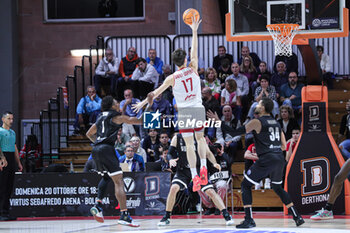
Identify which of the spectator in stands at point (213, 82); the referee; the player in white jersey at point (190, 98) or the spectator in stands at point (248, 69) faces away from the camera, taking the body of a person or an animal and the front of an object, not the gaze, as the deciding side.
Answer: the player in white jersey

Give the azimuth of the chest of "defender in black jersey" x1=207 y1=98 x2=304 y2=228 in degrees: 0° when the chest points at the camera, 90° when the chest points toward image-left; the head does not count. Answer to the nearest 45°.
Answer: approximately 135°

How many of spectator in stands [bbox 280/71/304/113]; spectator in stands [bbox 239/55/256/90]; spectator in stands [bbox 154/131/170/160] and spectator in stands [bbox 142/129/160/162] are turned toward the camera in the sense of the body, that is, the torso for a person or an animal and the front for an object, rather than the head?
4

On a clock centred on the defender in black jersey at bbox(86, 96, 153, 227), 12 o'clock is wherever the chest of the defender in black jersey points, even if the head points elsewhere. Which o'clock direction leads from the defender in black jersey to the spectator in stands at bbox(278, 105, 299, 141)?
The spectator in stands is roughly at 12 o'clock from the defender in black jersey.

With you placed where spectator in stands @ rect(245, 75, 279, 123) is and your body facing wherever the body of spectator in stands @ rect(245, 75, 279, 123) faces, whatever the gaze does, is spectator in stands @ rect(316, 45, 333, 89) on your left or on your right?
on your left

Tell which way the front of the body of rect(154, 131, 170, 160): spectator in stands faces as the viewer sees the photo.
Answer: toward the camera

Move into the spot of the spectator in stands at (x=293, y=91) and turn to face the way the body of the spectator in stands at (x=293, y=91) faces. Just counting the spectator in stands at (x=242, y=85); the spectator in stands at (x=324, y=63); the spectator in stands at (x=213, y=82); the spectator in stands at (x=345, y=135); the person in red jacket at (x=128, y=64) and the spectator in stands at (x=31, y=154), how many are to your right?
4

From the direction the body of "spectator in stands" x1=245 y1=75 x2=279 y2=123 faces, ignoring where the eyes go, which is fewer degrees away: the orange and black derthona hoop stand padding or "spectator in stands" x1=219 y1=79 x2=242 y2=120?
the orange and black derthona hoop stand padding

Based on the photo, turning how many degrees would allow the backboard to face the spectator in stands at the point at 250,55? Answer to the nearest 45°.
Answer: approximately 180°

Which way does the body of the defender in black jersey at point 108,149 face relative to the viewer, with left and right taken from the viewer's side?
facing away from the viewer and to the right of the viewer

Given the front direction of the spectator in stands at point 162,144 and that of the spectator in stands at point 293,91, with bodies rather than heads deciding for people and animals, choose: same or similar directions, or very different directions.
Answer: same or similar directions

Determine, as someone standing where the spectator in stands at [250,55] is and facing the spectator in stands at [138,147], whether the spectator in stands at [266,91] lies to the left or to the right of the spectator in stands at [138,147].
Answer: left

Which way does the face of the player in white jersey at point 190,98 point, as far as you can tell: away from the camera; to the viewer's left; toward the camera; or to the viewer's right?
away from the camera

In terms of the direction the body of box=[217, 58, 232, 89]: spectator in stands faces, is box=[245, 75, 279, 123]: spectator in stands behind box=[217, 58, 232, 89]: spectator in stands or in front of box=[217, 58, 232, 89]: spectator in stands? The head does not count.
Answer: in front

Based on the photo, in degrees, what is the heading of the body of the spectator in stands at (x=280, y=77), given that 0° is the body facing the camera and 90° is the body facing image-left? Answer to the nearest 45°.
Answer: approximately 0°

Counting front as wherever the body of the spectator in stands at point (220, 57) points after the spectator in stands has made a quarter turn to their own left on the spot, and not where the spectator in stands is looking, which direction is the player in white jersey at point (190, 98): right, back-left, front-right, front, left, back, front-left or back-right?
right

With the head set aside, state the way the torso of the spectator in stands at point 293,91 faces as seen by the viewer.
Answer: toward the camera
